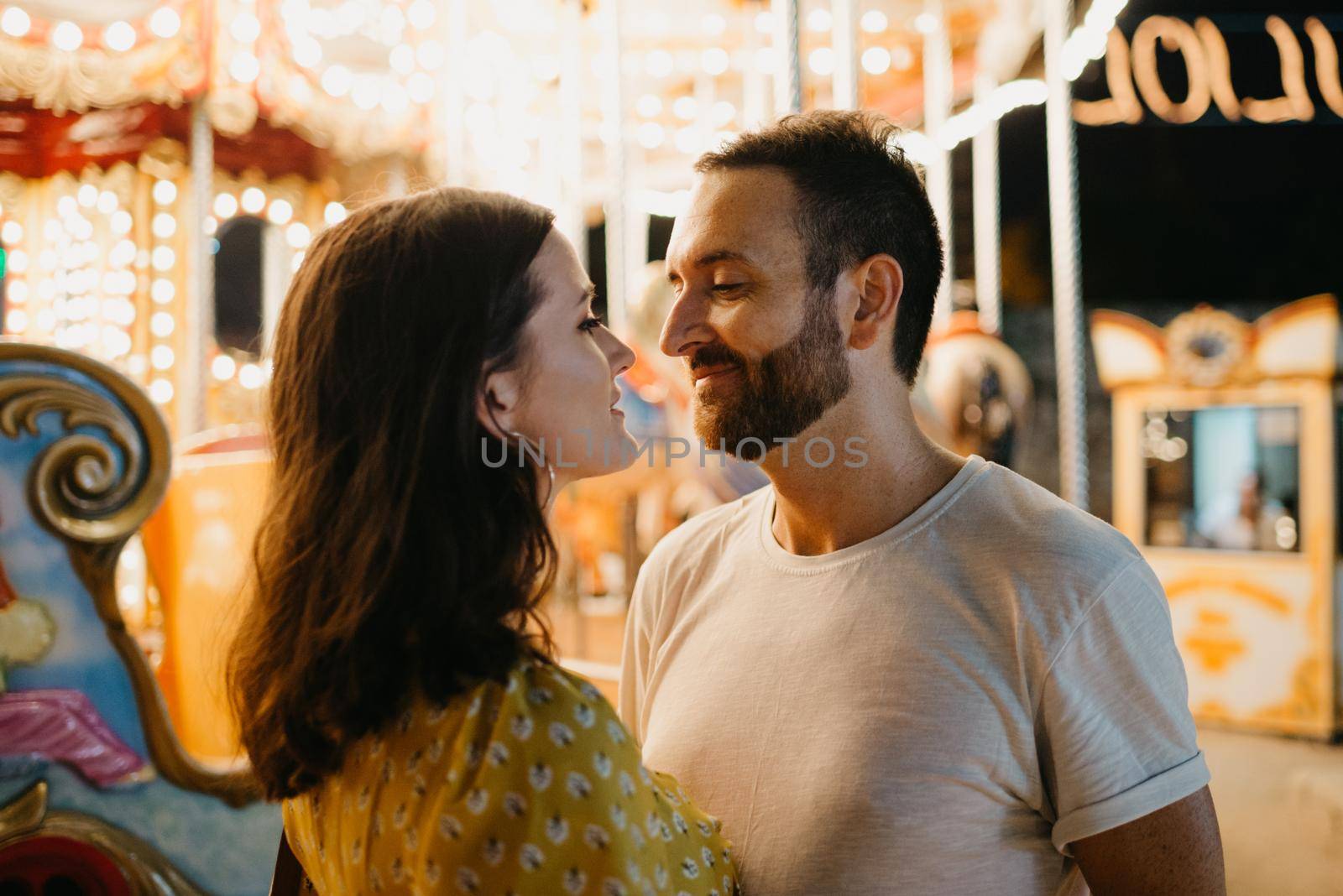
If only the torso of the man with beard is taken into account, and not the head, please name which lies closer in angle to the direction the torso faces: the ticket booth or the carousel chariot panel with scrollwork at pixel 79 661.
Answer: the carousel chariot panel with scrollwork

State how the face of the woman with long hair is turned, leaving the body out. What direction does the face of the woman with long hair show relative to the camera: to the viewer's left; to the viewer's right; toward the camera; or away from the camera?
to the viewer's right

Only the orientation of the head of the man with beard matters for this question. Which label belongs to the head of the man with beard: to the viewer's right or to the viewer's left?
to the viewer's left

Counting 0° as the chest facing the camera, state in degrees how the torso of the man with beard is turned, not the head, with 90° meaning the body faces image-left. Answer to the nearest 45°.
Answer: approximately 45°

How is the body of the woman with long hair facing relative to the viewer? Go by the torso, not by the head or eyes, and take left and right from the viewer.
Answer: facing away from the viewer and to the right of the viewer

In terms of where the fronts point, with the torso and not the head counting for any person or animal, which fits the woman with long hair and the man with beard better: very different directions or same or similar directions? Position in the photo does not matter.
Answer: very different directions
